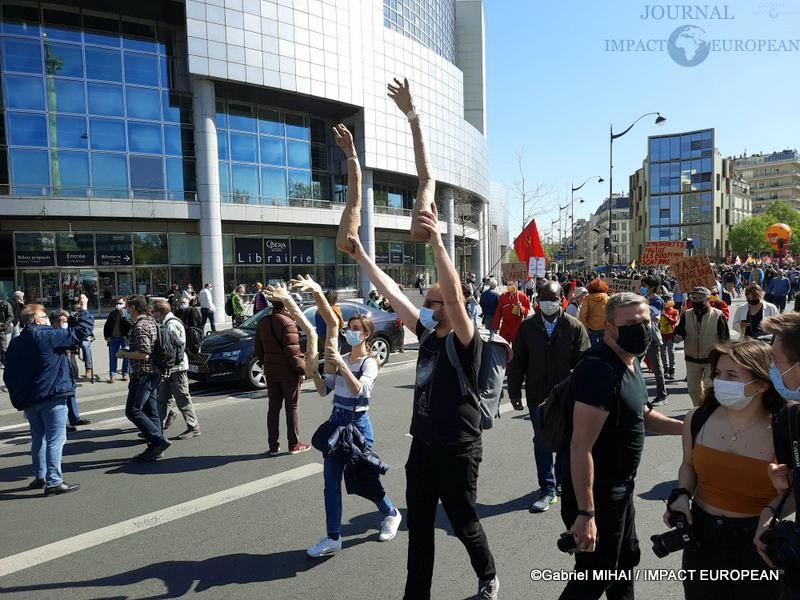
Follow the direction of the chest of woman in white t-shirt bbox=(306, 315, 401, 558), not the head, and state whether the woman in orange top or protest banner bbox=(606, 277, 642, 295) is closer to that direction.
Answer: the woman in orange top

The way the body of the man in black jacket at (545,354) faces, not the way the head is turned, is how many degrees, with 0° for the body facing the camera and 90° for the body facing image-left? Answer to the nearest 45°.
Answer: approximately 0°

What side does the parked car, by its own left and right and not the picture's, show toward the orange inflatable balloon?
back

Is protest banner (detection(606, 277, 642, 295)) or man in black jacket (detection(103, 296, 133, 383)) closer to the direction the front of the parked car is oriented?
the man in black jacket

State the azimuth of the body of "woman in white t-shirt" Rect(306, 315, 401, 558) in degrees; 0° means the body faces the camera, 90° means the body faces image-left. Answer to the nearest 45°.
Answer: approximately 45°
